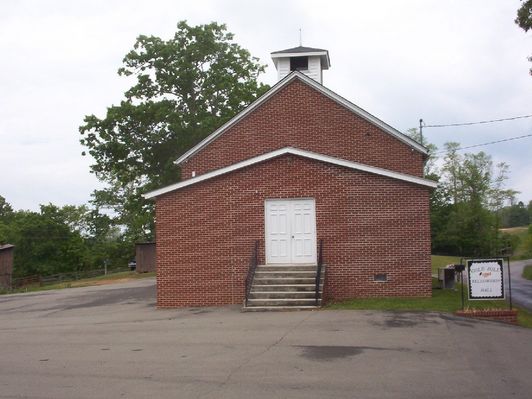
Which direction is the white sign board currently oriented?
toward the camera

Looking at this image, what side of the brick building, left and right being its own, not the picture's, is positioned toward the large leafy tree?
back

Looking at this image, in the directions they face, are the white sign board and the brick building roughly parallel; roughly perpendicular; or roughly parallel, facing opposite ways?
roughly parallel

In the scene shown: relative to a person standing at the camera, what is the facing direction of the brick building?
facing the viewer

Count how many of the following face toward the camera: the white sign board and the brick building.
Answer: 2

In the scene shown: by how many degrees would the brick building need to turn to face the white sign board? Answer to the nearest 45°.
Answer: approximately 45° to its left

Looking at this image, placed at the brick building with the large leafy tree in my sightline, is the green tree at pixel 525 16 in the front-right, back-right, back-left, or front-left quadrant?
back-right

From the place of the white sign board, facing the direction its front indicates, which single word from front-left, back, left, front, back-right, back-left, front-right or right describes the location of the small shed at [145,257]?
back-right
